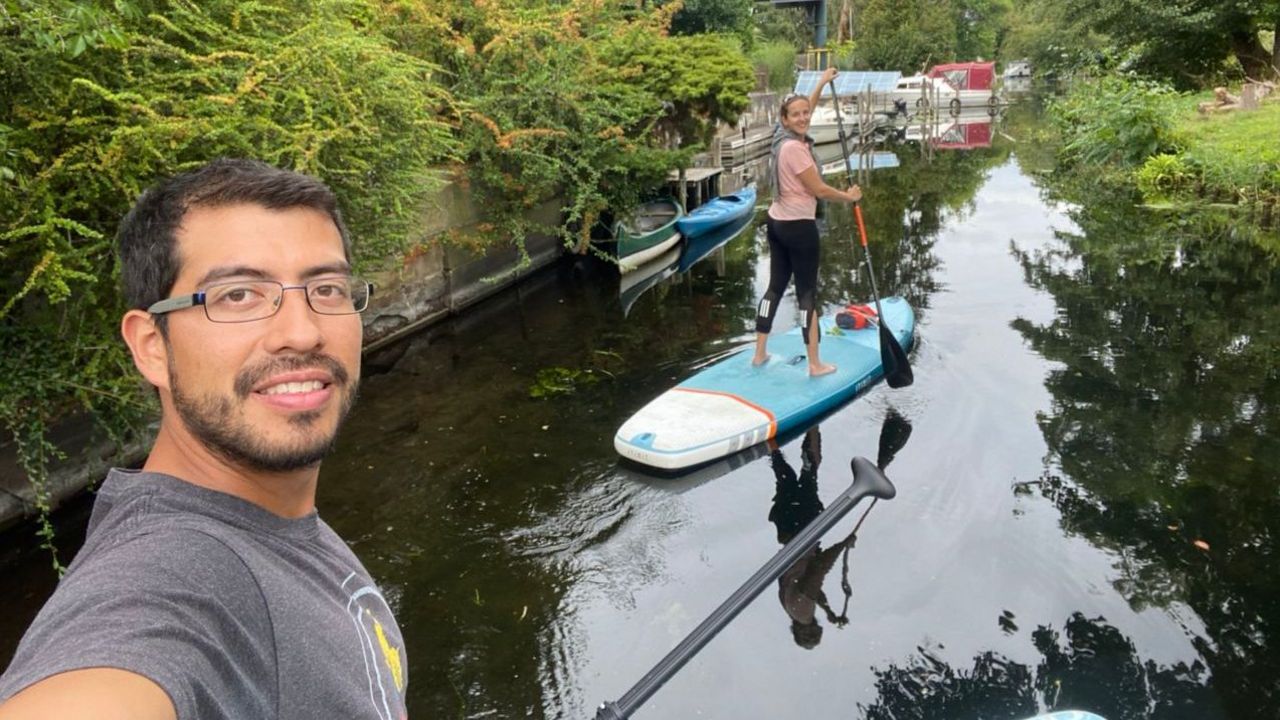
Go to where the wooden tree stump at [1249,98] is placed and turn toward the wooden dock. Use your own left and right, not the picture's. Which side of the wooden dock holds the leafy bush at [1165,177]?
left

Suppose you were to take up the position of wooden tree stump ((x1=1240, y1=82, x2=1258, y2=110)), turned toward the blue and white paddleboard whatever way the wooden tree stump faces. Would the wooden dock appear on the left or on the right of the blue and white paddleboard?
right

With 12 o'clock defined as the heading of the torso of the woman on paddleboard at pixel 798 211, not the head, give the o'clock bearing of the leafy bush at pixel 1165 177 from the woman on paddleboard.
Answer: The leafy bush is roughly at 10 o'clock from the woman on paddleboard.
